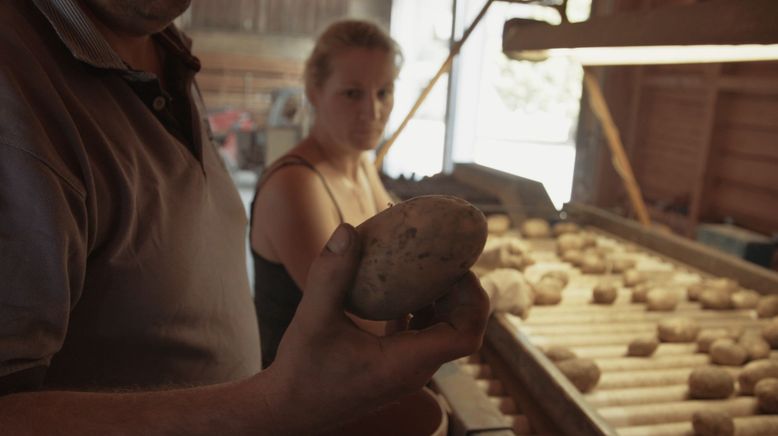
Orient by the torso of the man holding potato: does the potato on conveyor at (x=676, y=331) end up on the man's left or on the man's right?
on the man's left

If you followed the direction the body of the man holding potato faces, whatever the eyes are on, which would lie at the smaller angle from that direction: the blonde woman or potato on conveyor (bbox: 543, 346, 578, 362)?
the potato on conveyor

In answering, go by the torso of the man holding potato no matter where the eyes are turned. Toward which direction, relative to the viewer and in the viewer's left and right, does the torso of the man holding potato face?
facing the viewer and to the right of the viewer

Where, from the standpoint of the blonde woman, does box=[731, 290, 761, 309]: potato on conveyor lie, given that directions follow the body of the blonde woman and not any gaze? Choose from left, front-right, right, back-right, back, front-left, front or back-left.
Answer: front-left

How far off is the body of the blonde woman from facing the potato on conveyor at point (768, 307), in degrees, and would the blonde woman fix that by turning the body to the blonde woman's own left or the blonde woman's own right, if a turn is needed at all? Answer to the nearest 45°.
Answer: approximately 45° to the blonde woman's own left

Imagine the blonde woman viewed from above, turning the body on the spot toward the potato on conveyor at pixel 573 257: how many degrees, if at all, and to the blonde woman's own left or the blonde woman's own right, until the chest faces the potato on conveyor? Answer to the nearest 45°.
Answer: approximately 90° to the blonde woman's own left

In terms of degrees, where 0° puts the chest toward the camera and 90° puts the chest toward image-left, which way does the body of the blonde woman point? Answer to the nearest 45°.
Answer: approximately 315°

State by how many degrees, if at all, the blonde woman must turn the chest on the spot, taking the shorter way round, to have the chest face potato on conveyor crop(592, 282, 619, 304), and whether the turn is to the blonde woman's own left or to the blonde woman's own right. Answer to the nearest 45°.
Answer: approximately 45° to the blonde woman's own left

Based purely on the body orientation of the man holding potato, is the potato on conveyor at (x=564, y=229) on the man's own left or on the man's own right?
on the man's own left

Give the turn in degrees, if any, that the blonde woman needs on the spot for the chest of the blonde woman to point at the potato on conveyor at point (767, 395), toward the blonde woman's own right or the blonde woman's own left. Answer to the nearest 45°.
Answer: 0° — they already face it

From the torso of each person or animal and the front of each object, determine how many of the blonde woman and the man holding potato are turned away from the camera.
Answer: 0
